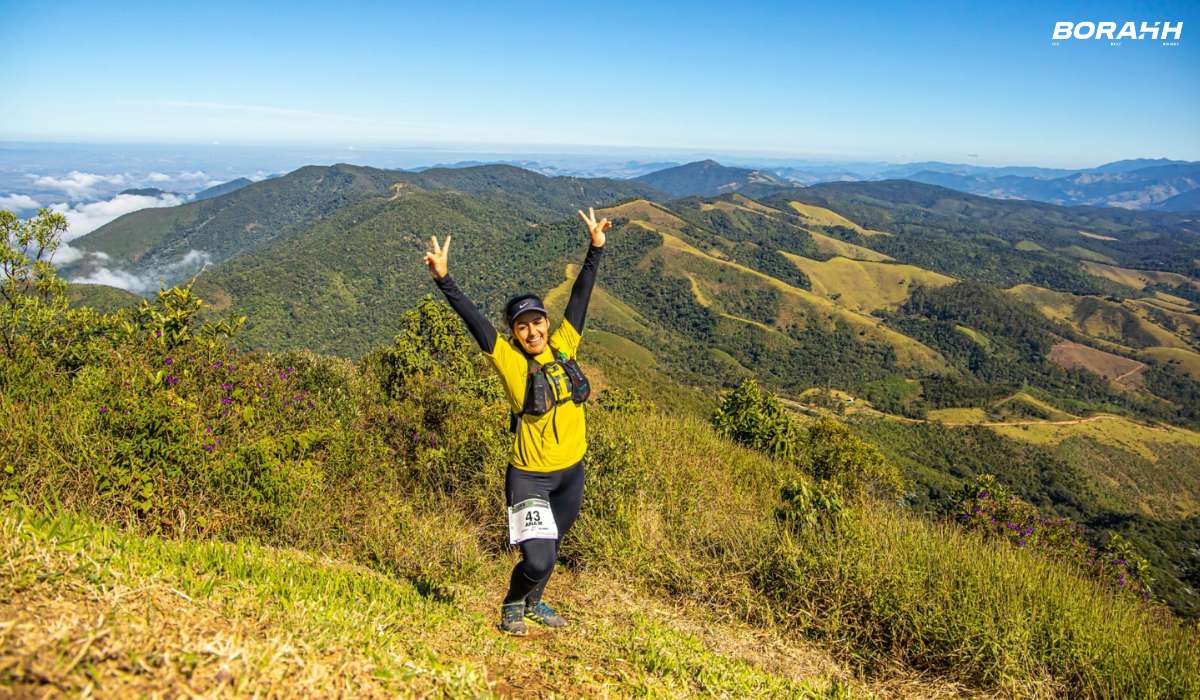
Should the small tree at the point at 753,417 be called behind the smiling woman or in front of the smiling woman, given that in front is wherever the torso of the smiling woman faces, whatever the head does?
behind

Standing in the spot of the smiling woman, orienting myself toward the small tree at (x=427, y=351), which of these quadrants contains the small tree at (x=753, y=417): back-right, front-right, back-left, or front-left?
front-right

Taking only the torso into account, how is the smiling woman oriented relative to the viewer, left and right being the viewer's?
facing the viewer

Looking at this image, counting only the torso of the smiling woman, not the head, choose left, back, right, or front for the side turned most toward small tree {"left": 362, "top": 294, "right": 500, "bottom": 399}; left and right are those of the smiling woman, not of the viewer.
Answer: back

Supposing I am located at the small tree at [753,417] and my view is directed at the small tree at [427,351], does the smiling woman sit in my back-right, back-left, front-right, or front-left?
front-left

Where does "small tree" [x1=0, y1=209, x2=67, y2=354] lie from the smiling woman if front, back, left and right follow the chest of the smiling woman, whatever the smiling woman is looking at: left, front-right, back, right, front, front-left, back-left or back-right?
back-right
